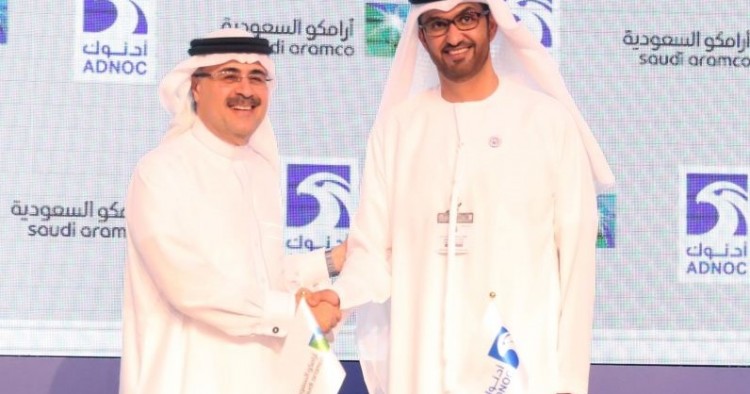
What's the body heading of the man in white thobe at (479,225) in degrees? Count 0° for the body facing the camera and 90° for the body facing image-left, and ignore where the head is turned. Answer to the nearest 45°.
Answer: approximately 0°

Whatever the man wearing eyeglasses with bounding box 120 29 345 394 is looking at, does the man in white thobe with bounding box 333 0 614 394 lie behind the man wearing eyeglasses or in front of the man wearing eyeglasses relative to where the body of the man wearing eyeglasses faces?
in front

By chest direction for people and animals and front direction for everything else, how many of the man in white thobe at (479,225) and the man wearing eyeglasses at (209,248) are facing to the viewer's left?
0

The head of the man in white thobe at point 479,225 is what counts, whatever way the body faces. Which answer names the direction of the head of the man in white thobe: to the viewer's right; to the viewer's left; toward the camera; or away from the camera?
toward the camera

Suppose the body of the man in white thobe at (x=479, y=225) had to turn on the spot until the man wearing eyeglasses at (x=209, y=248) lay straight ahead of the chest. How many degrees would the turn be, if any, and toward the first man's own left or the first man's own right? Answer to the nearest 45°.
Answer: approximately 90° to the first man's own right

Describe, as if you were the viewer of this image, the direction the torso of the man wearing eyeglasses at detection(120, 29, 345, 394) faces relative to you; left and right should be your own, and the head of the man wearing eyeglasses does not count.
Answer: facing the viewer and to the right of the viewer
